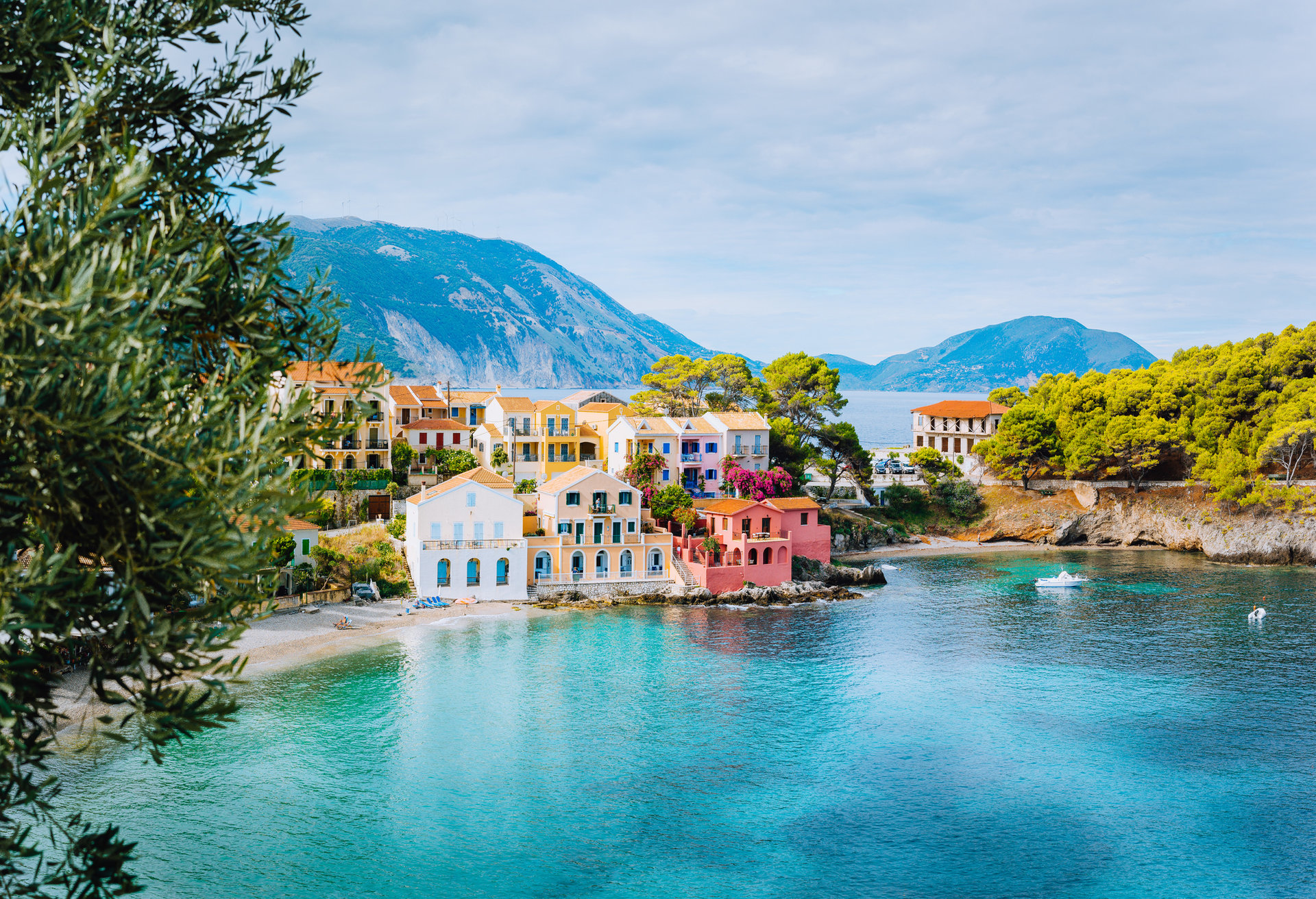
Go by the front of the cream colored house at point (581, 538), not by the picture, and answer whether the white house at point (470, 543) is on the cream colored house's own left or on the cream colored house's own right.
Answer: on the cream colored house's own right

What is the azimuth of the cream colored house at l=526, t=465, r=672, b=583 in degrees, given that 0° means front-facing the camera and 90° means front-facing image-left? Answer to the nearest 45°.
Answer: approximately 0°

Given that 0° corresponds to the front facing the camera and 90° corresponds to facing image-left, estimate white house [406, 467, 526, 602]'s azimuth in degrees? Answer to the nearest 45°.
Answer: approximately 0°

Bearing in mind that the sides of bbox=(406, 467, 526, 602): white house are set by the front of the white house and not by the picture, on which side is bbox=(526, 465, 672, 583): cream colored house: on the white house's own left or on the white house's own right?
on the white house's own left

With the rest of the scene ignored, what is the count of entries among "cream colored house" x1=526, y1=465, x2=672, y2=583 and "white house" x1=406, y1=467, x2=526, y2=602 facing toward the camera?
2
